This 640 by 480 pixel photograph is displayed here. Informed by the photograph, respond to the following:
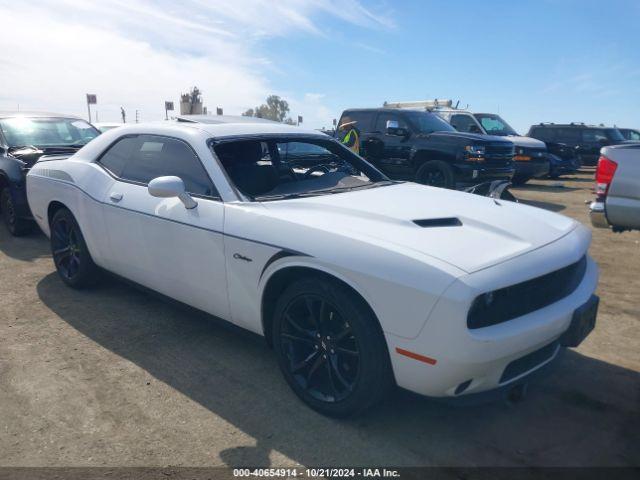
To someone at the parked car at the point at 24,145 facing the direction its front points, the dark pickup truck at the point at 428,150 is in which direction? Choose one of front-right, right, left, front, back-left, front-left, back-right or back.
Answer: front-left

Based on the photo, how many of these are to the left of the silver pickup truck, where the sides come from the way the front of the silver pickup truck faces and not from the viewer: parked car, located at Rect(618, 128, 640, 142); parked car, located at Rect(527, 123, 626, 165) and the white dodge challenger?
2

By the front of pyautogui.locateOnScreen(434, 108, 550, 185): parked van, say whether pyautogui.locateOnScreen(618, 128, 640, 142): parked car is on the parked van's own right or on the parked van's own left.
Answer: on the parked van's own left

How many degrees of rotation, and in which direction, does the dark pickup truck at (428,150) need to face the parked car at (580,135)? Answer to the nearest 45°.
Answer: approximately 90° to its left

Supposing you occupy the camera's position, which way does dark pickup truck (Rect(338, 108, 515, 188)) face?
facing the viewer and to the right of the viewer

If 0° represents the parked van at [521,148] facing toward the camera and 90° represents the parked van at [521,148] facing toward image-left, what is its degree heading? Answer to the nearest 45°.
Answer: approximately 315°

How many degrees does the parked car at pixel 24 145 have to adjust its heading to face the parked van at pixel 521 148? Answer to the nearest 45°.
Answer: approximately 45° to its left
